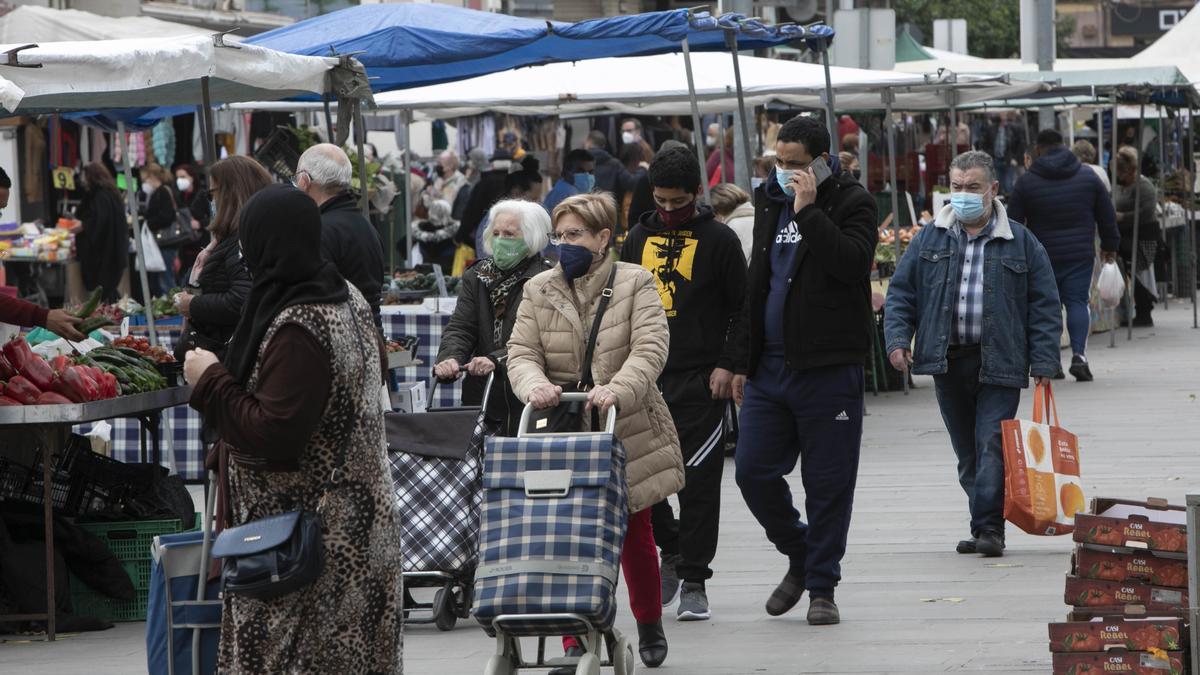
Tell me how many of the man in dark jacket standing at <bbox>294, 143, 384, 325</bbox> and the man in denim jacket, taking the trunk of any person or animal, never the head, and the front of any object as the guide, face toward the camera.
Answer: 1

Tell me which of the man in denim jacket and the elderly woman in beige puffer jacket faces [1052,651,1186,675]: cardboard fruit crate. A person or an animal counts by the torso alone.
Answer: the man in denim jacket

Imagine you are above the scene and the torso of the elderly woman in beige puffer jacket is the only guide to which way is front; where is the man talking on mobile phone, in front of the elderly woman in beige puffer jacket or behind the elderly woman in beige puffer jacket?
behind

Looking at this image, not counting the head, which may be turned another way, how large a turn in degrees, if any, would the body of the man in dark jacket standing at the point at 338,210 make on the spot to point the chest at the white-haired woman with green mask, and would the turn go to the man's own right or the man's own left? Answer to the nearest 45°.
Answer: approximately 135° to the man's own right

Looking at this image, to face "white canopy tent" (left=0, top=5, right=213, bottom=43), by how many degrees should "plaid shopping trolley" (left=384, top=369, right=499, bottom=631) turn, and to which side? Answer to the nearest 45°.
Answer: approximately 135° to its right

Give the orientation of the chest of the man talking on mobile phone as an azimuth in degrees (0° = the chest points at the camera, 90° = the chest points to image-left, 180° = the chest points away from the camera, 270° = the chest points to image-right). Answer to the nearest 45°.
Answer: approximately 45°

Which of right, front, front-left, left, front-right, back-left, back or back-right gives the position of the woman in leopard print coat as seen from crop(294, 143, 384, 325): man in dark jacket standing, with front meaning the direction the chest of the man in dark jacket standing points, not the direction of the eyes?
back-left

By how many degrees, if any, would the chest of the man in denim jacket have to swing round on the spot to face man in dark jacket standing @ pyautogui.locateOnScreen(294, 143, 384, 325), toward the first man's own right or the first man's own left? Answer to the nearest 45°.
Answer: approximately 45° to the first man's own right

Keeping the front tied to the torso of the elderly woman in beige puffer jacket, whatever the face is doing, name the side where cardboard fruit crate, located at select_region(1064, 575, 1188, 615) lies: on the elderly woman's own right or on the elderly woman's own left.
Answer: on the elderly woman's own left

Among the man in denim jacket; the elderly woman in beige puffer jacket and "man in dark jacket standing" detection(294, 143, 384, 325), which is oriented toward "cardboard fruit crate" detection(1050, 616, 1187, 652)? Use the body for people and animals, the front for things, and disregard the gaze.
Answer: the man in denim jacket

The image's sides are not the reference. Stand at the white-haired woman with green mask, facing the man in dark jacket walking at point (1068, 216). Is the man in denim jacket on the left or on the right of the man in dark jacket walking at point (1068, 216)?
right
